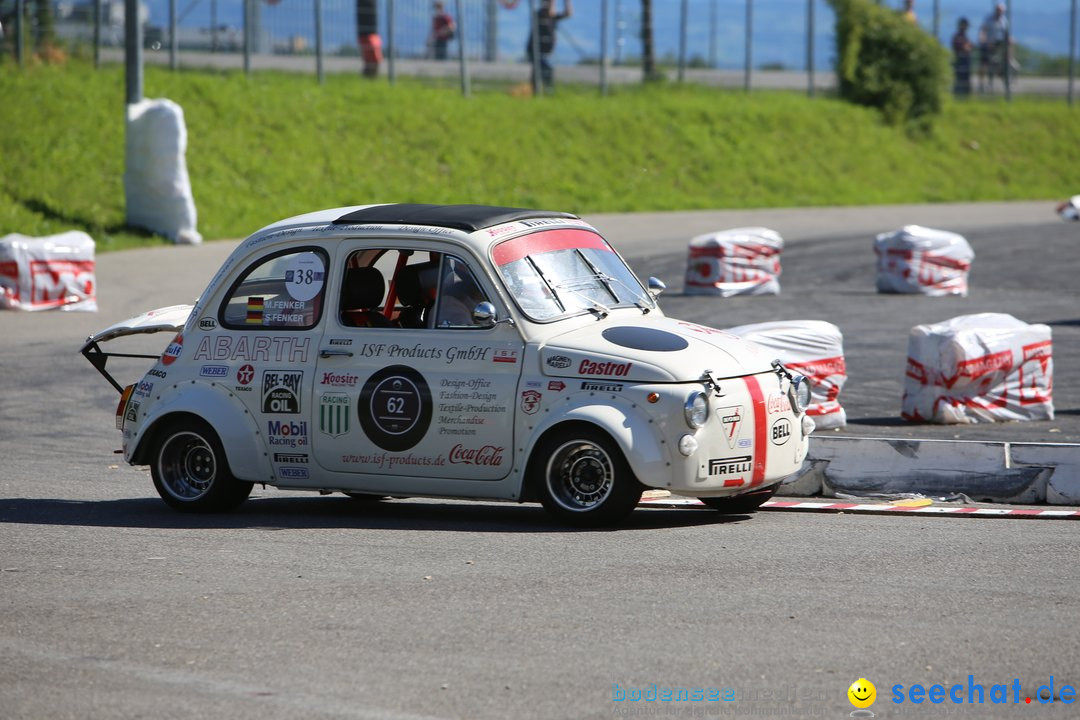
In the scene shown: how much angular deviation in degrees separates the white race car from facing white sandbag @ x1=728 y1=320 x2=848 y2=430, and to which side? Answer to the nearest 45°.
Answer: approximately 90° to its left

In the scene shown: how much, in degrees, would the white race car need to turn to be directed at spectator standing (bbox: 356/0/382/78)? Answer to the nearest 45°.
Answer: approximately 135° to its left

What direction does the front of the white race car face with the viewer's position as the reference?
facing the viewer and to the right of the viewer

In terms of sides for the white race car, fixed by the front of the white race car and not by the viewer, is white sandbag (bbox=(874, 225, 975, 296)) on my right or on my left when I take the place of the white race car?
on my left

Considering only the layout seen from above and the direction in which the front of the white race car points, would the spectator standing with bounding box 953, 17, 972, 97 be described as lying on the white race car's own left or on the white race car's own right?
on the white race car's own left

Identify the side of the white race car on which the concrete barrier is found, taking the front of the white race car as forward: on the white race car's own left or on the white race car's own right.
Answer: on the white race car's own left

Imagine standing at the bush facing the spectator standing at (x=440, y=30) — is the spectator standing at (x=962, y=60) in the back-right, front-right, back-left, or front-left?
back-right

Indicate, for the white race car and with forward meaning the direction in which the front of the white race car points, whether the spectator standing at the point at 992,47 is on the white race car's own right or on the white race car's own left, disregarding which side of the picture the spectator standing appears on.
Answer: on the white race car's own left

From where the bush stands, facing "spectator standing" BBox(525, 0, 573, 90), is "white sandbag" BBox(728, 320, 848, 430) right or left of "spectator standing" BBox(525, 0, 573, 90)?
left
